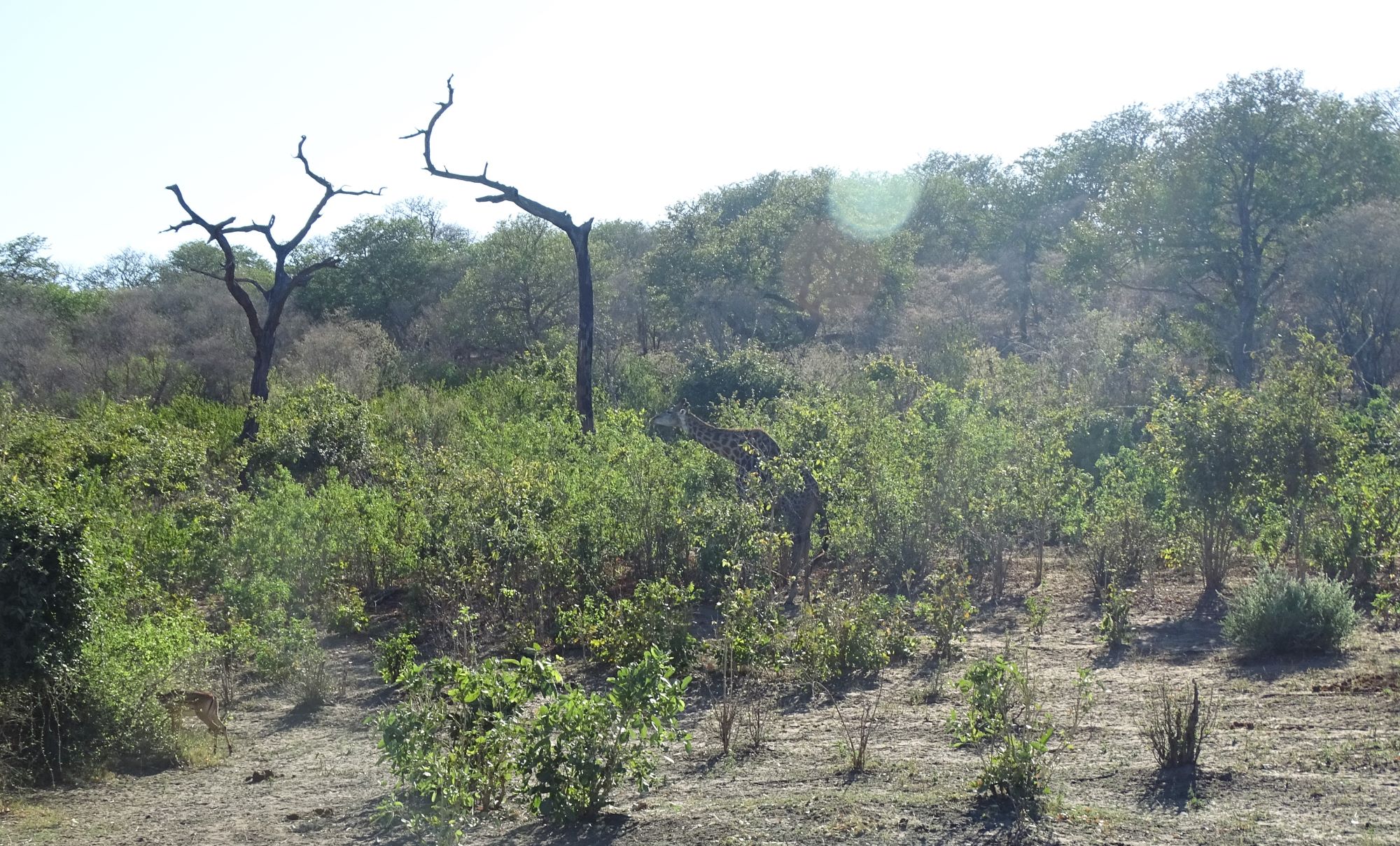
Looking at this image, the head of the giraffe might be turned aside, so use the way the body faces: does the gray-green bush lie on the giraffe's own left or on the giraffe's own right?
on the giraffe's own left

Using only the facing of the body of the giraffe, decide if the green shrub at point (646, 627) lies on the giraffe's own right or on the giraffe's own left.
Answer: on the giraffe's own left

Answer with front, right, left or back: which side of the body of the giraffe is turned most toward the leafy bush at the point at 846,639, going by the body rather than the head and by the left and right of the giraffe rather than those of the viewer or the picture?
left

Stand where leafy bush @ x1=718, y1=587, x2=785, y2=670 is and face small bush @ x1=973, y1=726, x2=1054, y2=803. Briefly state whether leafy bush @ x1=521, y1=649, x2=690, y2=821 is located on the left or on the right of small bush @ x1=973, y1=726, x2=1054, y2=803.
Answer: right

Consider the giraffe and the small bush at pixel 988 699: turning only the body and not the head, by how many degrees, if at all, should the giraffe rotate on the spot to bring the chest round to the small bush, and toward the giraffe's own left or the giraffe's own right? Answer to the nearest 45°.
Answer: approximately 90° to the giraffe's own left

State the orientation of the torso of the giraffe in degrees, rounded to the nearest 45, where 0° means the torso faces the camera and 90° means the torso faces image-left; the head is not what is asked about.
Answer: approximately 90°

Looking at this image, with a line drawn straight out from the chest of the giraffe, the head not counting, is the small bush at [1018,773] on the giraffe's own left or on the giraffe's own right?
on the giraffe's own left

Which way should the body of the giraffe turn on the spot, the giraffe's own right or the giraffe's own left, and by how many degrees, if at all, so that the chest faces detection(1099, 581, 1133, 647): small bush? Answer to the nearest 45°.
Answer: approximately 135° to the giraffe's own left

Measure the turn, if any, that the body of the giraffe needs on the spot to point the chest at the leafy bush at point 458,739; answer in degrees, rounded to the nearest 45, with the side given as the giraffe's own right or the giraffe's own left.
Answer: approximately 90° to the giraffe's own left

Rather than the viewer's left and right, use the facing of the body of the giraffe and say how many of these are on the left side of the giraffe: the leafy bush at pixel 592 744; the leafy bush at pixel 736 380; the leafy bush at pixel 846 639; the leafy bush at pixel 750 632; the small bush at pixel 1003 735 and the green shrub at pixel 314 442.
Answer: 4

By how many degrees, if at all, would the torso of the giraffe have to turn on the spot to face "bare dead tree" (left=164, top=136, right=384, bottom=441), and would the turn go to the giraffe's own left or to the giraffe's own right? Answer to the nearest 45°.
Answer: approximately 45° to the giraffe's own right

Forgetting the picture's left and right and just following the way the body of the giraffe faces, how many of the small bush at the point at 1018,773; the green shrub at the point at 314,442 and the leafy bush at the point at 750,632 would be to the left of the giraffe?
2
